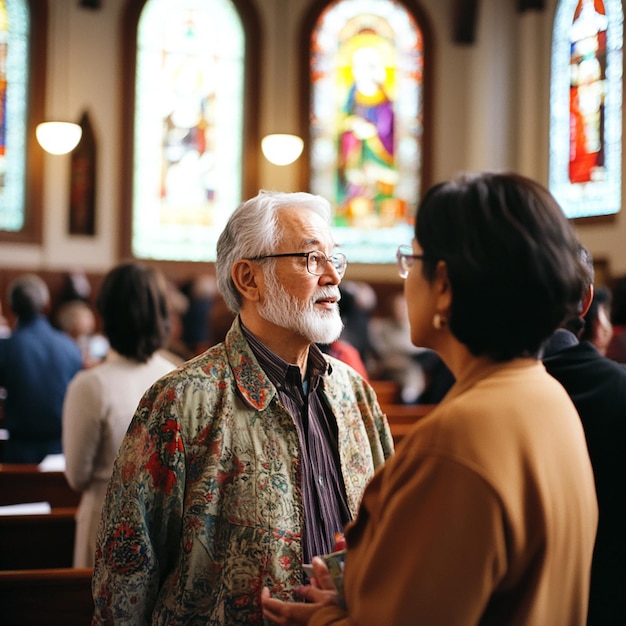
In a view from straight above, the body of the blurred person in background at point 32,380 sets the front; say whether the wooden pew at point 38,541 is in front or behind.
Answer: behind

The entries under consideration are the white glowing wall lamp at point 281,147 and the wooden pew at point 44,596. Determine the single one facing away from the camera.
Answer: the wooden pew

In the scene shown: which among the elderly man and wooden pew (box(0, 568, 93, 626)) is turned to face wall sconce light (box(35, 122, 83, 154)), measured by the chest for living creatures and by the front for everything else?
the wooden pew

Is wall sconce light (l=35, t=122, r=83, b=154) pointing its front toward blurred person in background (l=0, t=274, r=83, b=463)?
yes

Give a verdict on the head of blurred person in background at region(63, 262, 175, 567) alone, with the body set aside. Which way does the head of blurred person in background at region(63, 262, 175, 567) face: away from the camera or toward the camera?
away from the camera

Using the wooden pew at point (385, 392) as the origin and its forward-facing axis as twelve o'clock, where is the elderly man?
The elderly man is roughly at 6 o'clock from the wooden pew.

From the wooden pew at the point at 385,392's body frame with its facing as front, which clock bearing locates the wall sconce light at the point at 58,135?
The wall sconce light is roughly at 10 o'clock from the wooden pew.

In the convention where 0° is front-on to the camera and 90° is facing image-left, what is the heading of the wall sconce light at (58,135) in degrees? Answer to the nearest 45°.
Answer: approximately 0°

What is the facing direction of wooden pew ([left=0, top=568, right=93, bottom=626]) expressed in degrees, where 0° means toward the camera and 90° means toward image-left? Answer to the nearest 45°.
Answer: approximately 180°

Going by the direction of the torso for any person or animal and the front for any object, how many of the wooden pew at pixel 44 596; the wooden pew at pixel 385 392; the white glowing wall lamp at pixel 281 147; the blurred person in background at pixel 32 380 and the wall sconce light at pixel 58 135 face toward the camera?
2

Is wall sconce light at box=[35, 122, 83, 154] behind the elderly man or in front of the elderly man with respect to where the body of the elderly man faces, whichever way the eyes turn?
behind

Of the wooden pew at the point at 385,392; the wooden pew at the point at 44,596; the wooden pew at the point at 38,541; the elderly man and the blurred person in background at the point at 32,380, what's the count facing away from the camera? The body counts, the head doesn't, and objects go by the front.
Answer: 4

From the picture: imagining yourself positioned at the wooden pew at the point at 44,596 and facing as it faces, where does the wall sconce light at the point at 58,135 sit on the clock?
The wall sconce light is roughly at 12 o'clock from the wooden pew.

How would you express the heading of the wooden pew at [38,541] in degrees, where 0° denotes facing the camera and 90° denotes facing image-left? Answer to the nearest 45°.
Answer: approximately 180°
